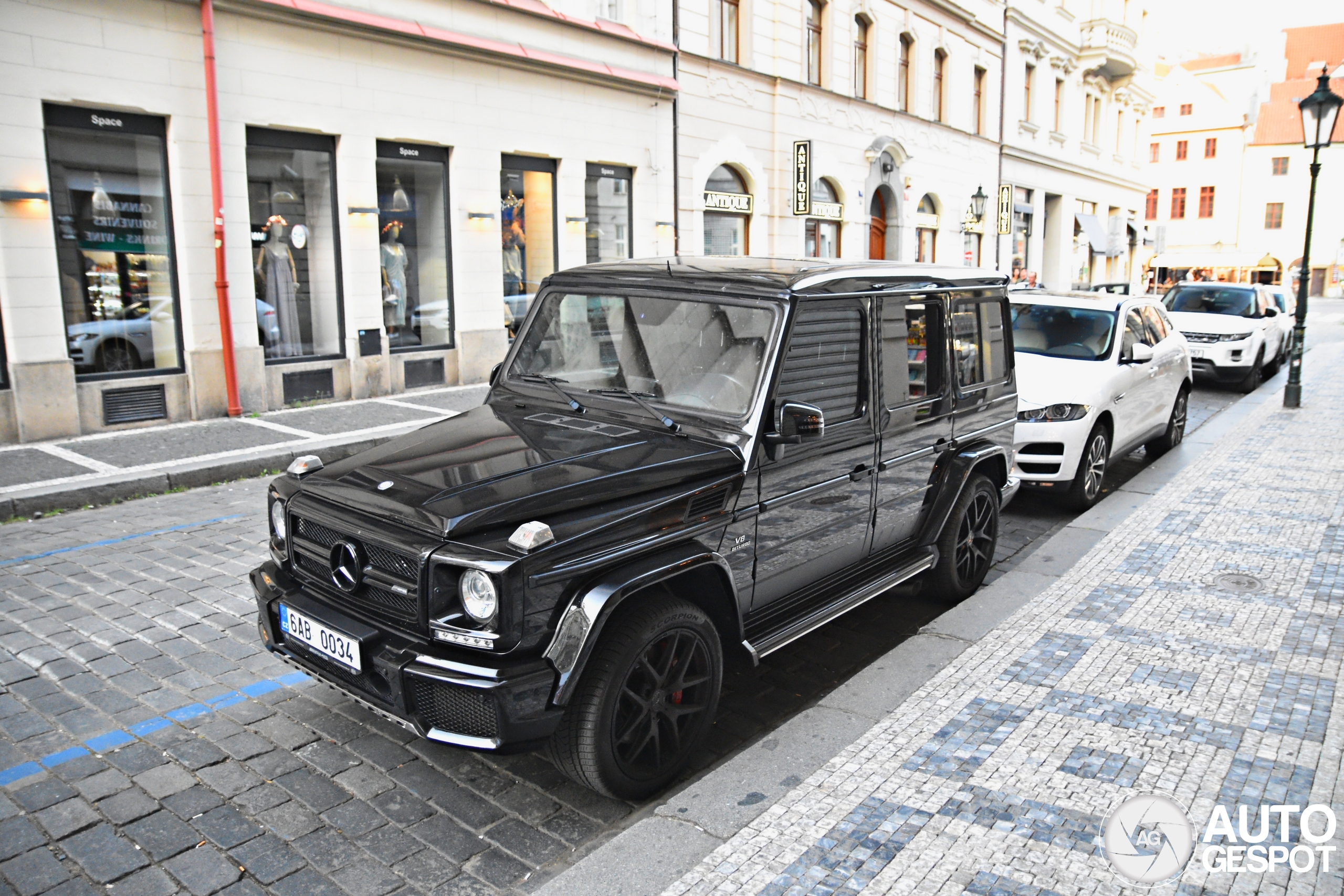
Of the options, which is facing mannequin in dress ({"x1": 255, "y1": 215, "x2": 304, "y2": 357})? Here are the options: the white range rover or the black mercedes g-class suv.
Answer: the white range rover

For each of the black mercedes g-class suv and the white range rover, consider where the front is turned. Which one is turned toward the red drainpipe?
the white range rover

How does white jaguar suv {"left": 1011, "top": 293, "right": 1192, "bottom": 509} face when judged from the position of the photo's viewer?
facing the viewer and to the left of the viewer

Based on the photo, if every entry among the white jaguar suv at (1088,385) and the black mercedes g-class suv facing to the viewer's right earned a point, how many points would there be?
0

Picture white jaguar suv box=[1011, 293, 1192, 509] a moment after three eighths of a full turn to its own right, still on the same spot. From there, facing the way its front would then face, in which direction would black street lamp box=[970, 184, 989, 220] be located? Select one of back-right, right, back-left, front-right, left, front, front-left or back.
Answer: front

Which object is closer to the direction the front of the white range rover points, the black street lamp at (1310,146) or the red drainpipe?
the red drainpipe

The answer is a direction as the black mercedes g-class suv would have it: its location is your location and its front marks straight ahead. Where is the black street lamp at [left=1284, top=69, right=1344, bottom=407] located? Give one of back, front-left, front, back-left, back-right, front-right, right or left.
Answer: back

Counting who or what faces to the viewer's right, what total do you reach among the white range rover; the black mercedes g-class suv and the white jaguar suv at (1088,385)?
0

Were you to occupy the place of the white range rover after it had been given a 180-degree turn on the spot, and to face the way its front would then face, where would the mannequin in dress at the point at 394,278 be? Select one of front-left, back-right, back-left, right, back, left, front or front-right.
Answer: back

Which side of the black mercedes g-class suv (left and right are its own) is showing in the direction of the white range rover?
back

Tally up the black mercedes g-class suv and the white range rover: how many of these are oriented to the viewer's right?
0

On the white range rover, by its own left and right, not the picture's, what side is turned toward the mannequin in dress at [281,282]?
front

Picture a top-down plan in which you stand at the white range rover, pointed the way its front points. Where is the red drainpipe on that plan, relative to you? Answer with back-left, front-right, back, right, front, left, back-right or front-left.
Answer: front

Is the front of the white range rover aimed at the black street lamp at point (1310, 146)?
no

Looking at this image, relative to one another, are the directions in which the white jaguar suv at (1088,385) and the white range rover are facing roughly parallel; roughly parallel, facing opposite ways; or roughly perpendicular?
roughly parallel

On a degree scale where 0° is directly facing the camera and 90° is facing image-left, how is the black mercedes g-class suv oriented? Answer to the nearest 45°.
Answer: approximately 45°

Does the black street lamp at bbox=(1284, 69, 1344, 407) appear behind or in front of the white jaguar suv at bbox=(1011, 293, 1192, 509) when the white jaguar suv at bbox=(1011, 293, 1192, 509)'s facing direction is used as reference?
behind

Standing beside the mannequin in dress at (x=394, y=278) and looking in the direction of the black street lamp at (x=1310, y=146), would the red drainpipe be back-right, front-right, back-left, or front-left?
back-right

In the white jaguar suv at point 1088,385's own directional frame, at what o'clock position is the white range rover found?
The white range rover is roughly at 5 o'clock from the white jaguar suv.

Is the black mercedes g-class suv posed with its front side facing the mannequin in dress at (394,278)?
no
